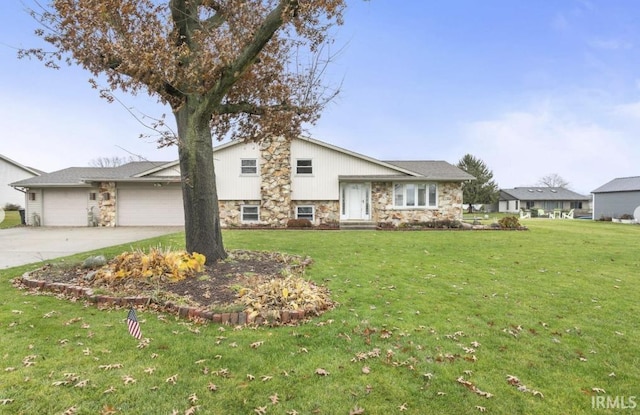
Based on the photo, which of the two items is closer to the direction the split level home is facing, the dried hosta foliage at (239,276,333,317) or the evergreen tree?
the dried hosta foliage

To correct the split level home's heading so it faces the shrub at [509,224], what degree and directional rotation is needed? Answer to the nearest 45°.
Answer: approximately 90° to its left

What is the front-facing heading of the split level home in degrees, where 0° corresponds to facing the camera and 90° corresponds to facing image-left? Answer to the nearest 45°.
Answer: approximately 0°

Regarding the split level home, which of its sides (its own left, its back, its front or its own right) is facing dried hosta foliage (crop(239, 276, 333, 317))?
front

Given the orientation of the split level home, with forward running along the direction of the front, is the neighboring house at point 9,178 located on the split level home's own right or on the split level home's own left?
on the split level home's own right

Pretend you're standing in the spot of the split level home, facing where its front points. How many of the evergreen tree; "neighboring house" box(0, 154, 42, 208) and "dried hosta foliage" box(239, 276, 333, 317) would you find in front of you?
1

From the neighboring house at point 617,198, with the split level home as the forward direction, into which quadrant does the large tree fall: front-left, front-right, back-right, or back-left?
front-left

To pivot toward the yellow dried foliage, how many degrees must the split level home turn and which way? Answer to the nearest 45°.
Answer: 0° — it already faces it

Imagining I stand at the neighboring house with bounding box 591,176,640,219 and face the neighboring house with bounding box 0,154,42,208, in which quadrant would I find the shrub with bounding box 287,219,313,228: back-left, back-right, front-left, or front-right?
front-left

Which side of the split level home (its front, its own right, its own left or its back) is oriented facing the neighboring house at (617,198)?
left

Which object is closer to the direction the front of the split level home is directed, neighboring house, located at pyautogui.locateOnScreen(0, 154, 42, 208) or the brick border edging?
the brick border edging

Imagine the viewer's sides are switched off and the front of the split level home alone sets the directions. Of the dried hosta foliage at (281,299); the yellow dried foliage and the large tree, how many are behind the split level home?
0

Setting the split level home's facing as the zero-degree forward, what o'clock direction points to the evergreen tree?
The evergreen tree is roughly at 8 o'clock from the split level home.
